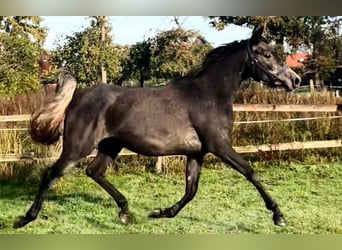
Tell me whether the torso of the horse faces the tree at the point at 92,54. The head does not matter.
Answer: no

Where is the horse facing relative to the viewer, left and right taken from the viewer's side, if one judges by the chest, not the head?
facing to the right of the viewer

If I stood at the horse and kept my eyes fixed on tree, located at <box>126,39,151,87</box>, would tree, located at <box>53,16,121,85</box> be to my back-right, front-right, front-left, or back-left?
front-left

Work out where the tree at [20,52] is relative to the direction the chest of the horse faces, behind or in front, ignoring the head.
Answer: behind
